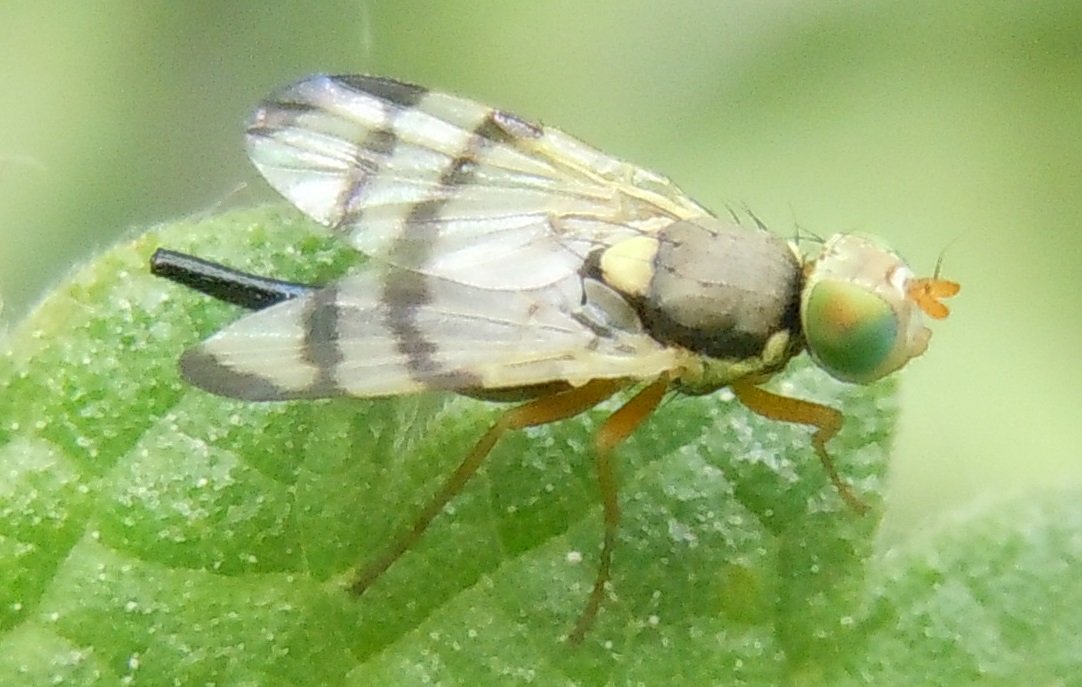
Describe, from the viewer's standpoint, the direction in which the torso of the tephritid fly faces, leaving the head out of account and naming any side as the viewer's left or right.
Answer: facing to the right of the viewer
